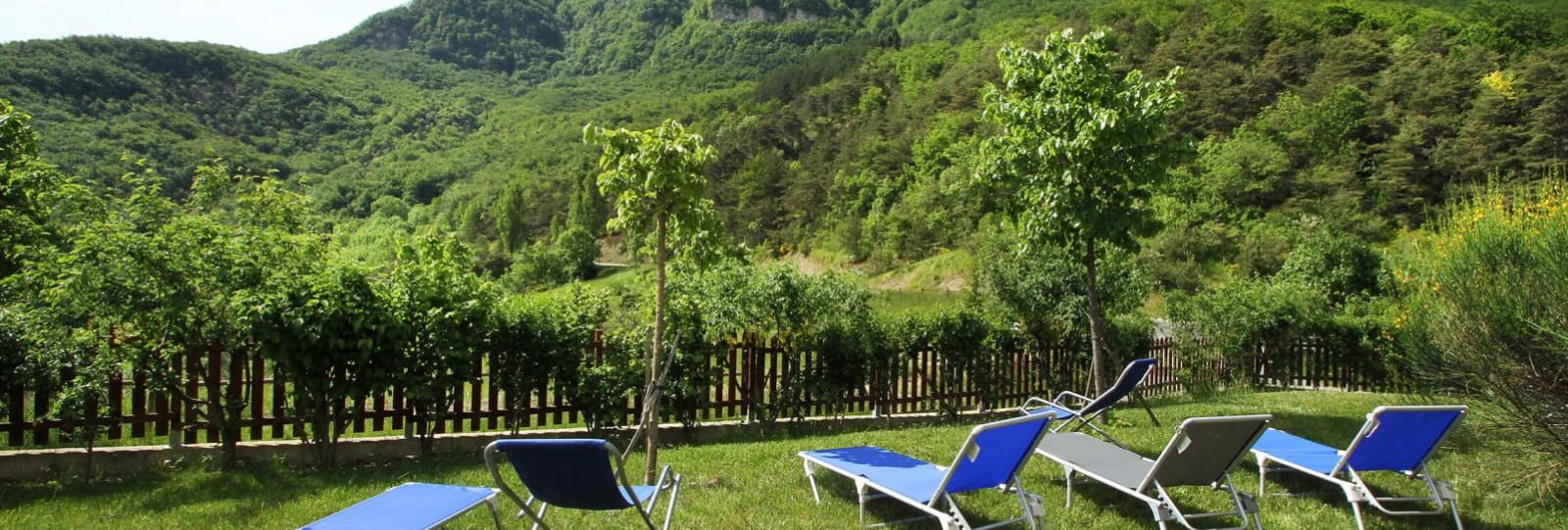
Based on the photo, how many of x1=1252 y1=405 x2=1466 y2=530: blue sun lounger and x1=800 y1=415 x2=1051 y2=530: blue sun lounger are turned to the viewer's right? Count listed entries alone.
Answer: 0

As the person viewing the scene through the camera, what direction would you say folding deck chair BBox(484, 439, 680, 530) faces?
facing away from the viewer and to the right of the viewer

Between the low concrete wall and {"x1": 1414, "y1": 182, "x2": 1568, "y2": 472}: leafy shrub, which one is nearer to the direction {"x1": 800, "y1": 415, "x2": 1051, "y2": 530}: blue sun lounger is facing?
the low concrete wall

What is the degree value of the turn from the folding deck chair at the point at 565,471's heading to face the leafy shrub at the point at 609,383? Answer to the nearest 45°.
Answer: approximately 45° to its left
